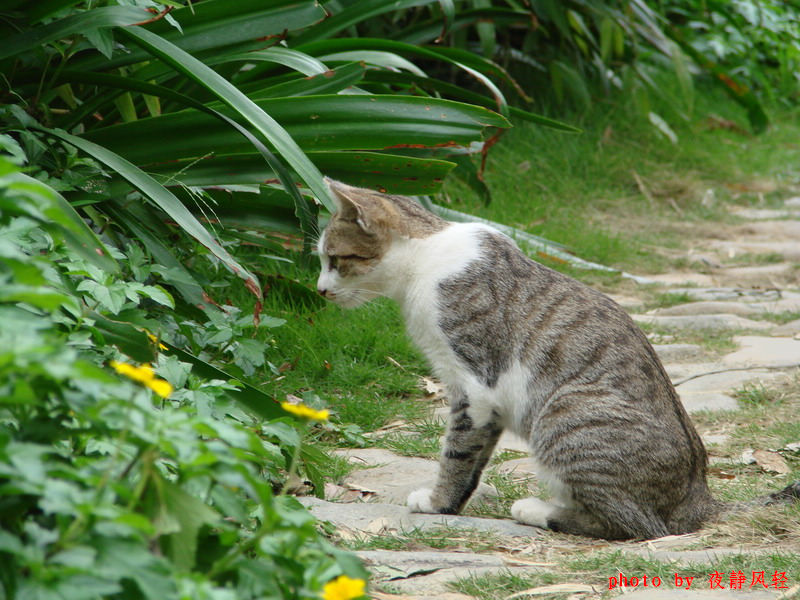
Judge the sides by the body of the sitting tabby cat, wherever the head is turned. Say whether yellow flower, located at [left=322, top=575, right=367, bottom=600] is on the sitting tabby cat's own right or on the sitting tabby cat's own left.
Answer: on the sitting tabby cat's own left

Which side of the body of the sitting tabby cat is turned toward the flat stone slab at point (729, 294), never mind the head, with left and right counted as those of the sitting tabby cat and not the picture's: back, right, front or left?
right

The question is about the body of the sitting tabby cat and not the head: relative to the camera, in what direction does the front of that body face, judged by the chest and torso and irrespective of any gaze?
to the viewer's left

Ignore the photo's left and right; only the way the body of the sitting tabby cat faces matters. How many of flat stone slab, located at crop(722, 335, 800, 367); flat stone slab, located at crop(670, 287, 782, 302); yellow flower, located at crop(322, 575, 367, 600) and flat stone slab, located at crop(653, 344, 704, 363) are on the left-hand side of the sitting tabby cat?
1

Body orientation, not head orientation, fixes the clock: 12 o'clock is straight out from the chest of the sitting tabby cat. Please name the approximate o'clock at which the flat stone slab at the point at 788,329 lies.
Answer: The flat stone slab is roughly at 4 o'clock from the sitting tabby cat.

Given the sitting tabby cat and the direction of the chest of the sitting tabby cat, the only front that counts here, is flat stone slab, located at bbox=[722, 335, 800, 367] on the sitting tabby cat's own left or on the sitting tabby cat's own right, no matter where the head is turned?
on the sitting tabby cat's own right

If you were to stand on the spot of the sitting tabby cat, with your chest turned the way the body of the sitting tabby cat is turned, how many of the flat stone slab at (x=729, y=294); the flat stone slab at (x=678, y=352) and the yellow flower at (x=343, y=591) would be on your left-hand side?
1

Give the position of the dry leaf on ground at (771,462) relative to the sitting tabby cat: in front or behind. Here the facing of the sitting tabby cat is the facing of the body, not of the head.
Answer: behind

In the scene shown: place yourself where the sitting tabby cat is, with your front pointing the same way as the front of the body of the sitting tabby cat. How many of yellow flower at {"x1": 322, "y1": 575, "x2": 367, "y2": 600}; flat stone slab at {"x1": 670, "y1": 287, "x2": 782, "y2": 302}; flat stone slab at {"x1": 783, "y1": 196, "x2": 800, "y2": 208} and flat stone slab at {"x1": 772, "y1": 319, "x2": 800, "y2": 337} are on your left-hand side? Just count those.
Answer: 1
